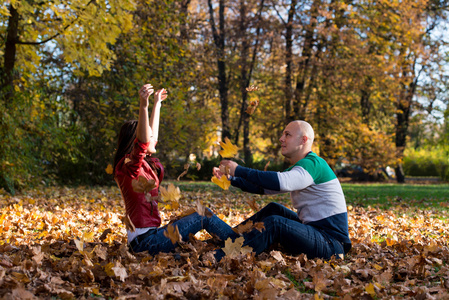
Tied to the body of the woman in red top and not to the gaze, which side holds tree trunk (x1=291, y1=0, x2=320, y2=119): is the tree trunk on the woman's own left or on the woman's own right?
on the woman's own left

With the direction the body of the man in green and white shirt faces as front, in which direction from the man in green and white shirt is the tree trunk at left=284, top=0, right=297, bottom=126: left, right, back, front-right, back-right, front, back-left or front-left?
right

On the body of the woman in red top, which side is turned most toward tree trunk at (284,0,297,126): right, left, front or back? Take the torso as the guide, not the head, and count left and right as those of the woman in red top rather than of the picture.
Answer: left

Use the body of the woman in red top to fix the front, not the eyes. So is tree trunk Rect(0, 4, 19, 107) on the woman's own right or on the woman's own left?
on the woman's own left

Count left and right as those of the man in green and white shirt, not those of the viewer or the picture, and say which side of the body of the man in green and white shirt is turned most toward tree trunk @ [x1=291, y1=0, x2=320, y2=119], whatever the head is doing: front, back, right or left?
right

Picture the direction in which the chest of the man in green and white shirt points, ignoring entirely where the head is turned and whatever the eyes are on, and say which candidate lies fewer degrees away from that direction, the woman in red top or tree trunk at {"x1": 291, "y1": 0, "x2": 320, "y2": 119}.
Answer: the woman in red top

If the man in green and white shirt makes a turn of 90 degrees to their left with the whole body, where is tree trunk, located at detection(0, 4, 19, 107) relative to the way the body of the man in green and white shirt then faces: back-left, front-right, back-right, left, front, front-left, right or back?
back-right

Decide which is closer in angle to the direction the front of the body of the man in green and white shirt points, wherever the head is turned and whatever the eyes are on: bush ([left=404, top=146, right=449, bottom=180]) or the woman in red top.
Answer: the woman in red top

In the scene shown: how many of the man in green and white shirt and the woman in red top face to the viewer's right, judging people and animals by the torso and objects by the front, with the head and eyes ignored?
1

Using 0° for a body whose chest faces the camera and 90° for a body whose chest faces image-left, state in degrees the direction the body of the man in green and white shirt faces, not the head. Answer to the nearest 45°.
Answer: approximately 90°

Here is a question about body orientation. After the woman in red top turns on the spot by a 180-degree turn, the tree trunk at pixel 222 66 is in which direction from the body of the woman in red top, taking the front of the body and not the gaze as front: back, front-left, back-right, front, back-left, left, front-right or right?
right

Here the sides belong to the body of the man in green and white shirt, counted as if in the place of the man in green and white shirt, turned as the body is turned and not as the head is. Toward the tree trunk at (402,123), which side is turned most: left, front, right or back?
right

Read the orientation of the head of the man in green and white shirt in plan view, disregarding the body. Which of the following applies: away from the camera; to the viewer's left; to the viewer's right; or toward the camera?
to the viewer's left

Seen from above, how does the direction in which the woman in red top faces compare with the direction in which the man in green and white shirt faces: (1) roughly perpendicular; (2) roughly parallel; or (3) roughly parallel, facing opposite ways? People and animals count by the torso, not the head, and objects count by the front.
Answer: roughly parallel, facing opposite ways

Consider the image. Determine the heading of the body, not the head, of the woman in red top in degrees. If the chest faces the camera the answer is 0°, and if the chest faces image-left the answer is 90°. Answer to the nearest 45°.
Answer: approximately 270°
